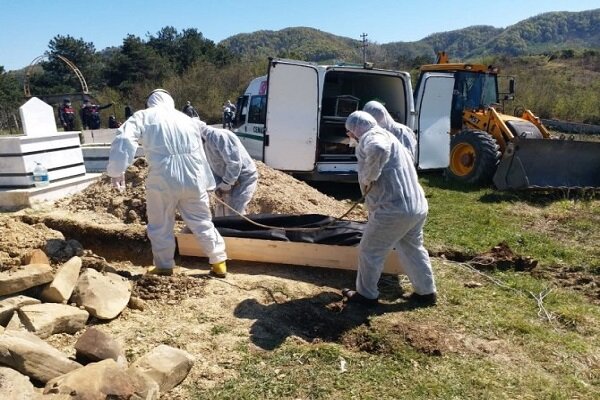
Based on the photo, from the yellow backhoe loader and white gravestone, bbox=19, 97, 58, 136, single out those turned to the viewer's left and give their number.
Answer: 0

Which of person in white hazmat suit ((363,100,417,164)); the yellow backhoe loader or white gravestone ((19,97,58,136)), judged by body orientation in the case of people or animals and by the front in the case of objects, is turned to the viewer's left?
the person in white hazmat suit

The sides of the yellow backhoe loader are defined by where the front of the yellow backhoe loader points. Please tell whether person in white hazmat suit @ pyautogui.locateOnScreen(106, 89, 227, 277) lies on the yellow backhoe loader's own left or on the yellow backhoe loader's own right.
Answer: on the yellow backhoe loader's own right

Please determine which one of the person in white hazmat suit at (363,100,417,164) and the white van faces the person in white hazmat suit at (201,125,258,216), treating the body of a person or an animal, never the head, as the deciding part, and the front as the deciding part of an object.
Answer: the person in white hazmat suit at (363,100,417,164)

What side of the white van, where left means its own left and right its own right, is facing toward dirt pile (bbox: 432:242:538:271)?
back

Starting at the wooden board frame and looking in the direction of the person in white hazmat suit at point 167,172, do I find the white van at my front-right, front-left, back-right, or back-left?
back-right

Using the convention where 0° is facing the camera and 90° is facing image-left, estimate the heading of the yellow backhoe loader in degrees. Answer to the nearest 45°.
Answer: approximately 315°

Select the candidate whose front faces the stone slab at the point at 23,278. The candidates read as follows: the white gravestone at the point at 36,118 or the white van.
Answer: the white gravestone

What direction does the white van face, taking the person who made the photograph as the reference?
facing away from the viewer and to the left of the viewer

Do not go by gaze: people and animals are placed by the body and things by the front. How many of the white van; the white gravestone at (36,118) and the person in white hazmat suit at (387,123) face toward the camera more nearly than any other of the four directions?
1

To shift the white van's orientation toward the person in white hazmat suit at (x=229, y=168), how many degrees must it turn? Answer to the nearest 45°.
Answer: approximately 135° to its left

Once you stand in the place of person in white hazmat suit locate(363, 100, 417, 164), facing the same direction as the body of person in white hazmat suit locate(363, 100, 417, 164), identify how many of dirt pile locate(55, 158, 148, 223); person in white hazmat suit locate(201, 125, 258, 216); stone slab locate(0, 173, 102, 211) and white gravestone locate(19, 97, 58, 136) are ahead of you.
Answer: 4

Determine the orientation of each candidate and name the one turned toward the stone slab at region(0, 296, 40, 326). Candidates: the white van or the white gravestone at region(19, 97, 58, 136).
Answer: the white gravestone

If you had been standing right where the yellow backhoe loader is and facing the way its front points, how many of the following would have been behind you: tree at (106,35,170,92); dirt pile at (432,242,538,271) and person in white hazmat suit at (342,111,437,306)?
1
